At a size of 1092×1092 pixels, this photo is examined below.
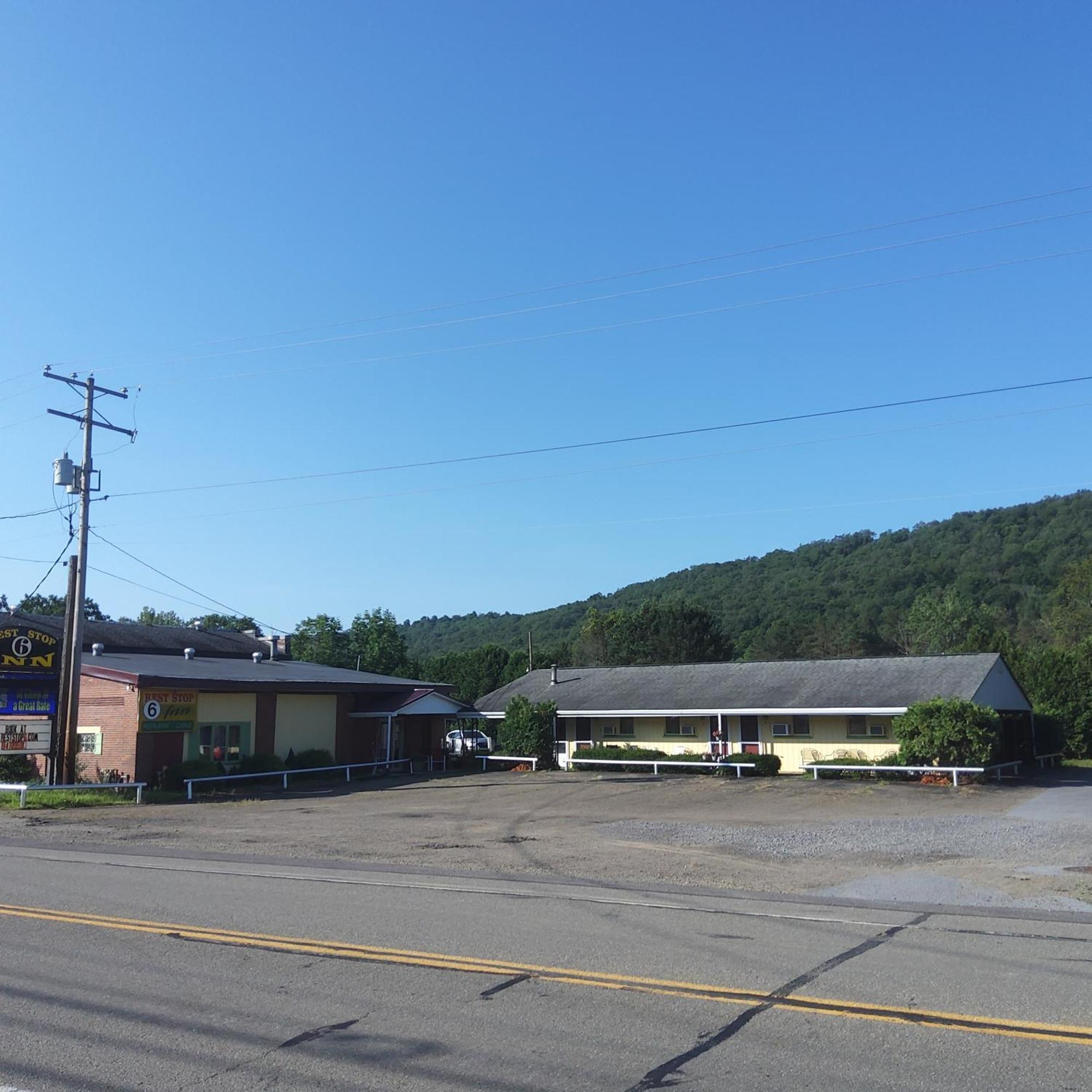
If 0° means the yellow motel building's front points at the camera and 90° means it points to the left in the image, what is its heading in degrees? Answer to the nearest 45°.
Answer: approximately 0°

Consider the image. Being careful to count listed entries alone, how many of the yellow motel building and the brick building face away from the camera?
0

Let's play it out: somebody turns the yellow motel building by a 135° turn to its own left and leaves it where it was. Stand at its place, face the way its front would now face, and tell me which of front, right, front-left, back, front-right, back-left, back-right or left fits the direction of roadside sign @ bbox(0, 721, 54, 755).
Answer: back

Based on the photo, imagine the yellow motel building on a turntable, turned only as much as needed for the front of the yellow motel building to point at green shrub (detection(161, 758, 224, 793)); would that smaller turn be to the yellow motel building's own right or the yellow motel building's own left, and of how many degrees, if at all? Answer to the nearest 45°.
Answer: approximately 45° to the yellow motel building's own right

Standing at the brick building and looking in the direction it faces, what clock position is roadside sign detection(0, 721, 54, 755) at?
The roadside sign is roughly at 3 o'clock from the brick building.

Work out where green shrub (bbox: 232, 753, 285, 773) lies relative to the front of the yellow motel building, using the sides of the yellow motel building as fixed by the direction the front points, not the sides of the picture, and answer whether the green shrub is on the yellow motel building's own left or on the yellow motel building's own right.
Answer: on the yellow motel building's own right

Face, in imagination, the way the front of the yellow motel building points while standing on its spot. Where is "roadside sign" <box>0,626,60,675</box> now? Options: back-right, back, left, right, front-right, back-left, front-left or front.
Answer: front-right

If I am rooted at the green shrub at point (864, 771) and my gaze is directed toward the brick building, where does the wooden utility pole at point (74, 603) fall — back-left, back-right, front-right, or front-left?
front-left

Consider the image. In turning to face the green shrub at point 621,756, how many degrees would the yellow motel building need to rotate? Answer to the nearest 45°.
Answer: approximately 90° to its right

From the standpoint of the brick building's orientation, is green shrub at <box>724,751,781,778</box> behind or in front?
in front

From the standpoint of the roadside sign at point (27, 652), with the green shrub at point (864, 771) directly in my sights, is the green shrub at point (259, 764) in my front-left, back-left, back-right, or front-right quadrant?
front-left

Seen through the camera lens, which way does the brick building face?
facing the viewer and to the right of the viewer

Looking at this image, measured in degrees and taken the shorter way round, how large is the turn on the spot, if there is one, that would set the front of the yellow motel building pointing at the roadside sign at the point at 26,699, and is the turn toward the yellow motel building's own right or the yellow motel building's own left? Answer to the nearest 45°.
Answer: approximately 45° to the yellow motel building's own right
